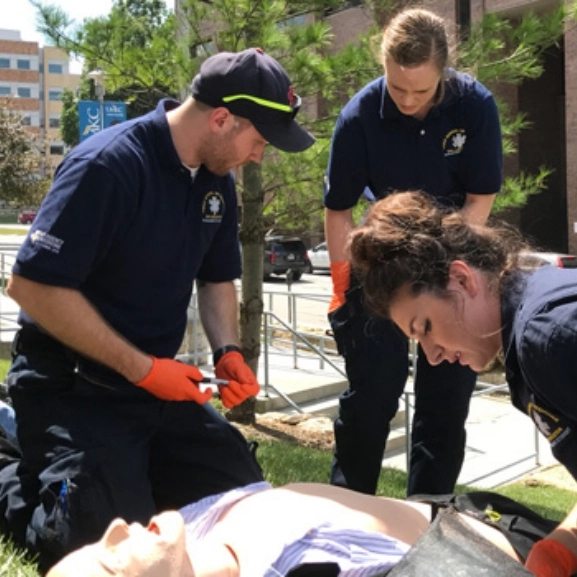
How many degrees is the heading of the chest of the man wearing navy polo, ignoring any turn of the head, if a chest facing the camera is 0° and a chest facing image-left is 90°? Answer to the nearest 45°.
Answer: approximately 315°

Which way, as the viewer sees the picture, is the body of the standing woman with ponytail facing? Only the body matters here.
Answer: toward the camera

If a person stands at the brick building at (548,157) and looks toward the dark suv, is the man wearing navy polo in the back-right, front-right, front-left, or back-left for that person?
front-left

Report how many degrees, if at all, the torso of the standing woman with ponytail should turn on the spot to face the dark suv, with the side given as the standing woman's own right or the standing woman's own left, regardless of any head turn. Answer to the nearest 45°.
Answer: approximately 180°

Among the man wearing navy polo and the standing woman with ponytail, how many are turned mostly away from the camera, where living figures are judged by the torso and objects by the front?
0

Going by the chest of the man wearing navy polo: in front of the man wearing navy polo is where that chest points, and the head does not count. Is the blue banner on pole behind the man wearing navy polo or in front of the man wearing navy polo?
behind

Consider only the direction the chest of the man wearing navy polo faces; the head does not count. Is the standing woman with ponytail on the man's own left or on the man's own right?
on the man's own left

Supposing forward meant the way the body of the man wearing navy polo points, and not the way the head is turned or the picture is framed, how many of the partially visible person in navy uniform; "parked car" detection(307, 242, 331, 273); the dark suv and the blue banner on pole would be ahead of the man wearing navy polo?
1

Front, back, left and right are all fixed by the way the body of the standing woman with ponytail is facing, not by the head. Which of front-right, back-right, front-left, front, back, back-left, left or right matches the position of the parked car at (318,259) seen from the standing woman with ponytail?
back

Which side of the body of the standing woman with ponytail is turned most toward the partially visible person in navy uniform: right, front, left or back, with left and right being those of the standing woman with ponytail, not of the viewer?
front

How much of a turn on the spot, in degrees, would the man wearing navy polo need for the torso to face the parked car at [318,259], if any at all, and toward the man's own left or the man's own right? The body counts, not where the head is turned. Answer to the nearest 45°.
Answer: approximately 135° to the man's own left

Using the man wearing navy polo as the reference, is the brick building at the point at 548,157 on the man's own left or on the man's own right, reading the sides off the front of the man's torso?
on the man's own left

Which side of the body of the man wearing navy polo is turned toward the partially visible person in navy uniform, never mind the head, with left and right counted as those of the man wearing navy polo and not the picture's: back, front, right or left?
front

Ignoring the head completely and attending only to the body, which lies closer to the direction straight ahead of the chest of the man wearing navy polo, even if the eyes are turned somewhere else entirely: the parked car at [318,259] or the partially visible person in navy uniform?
the partially visible person in navy uniform
